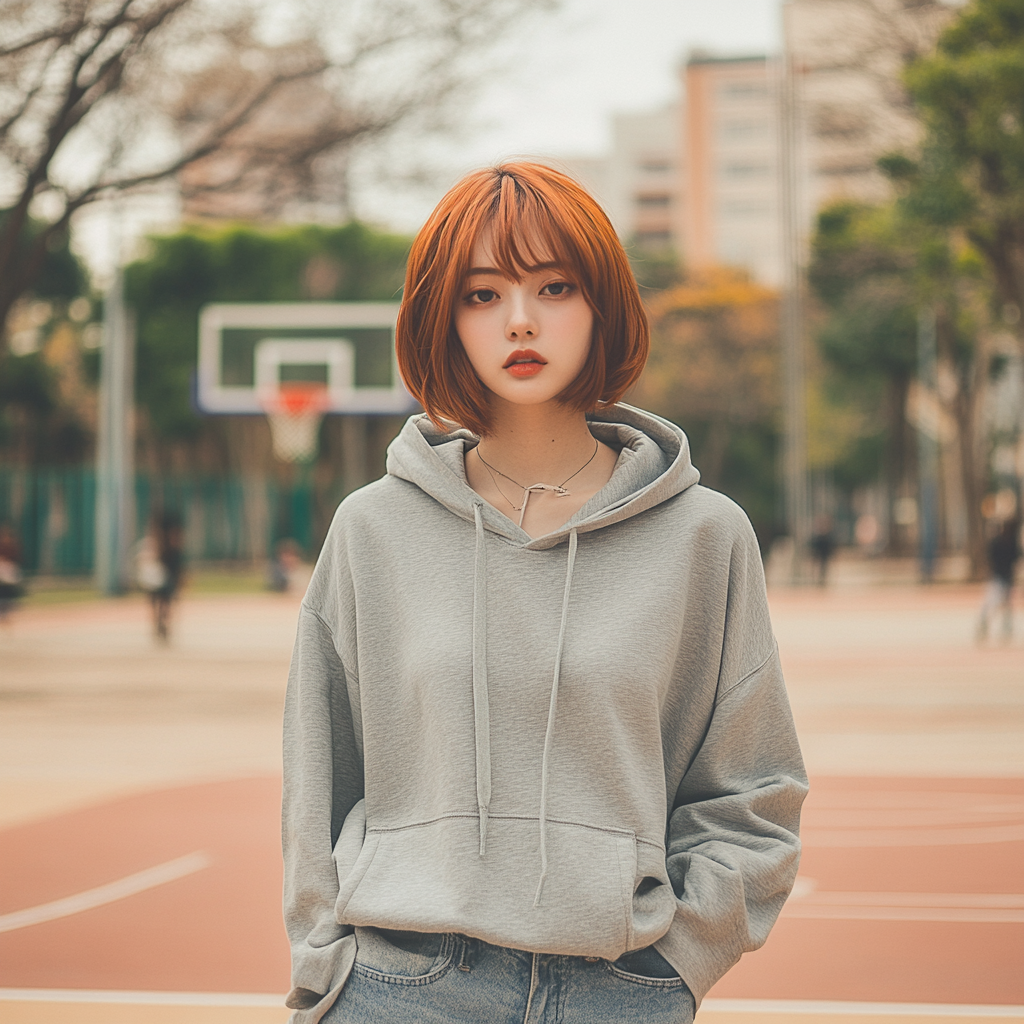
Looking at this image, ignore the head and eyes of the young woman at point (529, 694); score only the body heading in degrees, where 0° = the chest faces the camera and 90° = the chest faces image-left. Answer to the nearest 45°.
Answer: approximately 0°

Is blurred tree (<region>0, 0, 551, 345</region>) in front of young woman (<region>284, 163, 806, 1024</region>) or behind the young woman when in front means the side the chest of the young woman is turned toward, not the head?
behind

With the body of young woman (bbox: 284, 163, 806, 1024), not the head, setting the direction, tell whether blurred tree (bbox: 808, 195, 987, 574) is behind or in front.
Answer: behind

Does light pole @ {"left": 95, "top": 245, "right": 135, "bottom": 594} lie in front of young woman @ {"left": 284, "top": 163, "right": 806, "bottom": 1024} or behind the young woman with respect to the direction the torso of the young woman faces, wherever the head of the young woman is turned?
behind

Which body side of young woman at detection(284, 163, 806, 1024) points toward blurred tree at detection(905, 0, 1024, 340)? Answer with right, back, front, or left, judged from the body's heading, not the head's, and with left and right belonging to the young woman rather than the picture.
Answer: back

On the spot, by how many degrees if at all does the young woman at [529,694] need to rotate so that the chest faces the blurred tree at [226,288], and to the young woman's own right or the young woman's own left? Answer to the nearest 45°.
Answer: approximately 180°

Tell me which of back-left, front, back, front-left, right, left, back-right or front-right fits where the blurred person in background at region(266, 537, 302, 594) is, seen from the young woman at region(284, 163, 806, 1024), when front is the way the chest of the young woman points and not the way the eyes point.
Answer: back

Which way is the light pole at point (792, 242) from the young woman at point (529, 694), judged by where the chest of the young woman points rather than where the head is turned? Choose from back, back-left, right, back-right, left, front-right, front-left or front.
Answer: back

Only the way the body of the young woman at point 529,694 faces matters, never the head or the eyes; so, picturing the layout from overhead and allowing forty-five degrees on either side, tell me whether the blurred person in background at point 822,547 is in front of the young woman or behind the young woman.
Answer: behind
